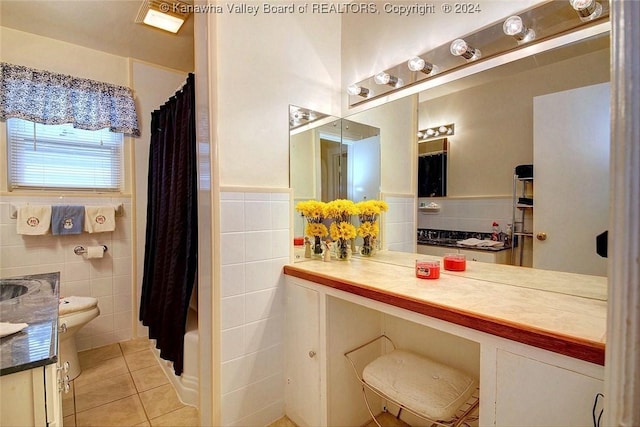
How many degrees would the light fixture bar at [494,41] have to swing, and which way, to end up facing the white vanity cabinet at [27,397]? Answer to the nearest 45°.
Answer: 0° — it already faces it

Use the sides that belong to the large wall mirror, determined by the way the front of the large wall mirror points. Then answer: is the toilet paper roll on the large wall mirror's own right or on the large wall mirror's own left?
on the large wall mirror's own right

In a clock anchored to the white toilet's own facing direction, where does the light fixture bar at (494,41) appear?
The light fixture bar is roughly at 2 o'clock from the white toilet.

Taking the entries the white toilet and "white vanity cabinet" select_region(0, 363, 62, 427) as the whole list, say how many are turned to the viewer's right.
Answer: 2

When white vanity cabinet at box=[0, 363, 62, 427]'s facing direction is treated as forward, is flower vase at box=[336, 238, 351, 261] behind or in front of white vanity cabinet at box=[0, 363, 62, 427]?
in front

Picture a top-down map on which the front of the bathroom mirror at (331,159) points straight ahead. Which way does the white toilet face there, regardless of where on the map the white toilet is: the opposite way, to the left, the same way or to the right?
to the left

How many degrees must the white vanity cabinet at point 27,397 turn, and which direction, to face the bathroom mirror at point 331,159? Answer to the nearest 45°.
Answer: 0° — it already faces it

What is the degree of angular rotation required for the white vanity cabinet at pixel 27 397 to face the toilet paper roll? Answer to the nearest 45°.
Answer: approximately 90° to its left

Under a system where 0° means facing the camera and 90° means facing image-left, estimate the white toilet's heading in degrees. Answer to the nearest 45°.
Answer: approximately 270°

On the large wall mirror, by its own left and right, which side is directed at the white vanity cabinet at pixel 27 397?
front

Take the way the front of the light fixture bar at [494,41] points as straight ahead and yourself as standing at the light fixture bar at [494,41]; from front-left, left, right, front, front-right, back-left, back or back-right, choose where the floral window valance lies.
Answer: front-right

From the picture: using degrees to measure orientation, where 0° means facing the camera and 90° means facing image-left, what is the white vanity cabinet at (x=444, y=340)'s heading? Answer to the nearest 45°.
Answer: approximately 45°

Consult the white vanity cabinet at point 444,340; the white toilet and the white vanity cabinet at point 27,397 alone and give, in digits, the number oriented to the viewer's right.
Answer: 2

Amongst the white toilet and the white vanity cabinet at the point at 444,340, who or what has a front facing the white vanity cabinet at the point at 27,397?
the white vanity cabinet at the point at 444,340
